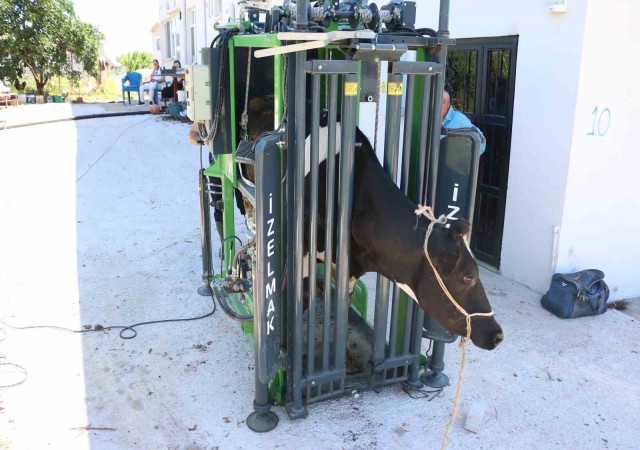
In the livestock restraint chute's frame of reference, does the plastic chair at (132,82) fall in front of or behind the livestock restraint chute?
behind

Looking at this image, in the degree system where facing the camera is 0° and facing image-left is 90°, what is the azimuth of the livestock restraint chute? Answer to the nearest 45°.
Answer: approximately 315°

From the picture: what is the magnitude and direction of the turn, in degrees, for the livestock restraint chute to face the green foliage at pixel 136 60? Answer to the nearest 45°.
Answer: approximately 135° to its left

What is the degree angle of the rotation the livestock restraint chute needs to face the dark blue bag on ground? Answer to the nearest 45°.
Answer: approximately 90° to its left

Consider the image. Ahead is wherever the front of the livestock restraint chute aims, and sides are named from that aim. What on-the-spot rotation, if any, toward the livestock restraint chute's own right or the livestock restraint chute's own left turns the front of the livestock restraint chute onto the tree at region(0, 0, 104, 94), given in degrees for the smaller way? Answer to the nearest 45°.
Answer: approximately 180°

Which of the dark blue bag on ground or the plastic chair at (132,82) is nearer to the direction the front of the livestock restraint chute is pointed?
the dark blue bag on ground

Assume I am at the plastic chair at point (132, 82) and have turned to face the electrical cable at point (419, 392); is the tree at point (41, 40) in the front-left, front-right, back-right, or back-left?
back-right
